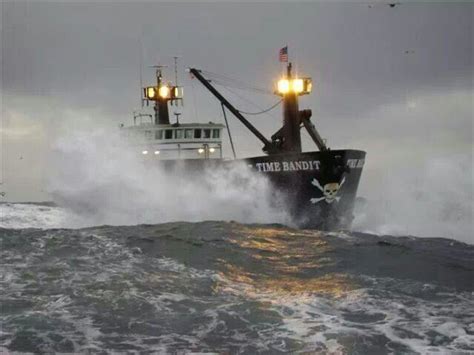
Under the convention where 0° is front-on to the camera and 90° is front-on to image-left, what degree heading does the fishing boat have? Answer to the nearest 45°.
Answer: approximately 315°
